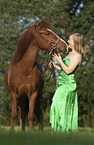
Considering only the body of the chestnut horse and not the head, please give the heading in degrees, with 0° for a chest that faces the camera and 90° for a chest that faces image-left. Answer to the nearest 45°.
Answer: approximately 0°

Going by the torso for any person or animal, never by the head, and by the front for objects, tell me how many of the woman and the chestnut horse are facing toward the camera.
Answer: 1

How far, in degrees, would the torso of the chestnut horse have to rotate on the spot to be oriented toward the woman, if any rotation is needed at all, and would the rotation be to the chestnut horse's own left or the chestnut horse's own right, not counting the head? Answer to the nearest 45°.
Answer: approximately 45° to the chestnut horse's own left

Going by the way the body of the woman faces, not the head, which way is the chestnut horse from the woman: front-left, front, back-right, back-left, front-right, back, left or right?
front-right

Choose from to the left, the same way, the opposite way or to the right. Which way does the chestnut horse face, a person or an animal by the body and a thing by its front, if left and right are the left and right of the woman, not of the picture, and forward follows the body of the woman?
to the left

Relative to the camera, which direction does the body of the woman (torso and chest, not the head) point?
to the viewer's left
